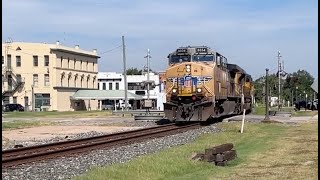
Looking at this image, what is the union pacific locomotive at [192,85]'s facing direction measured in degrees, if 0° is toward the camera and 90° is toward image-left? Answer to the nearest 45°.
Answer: approximately 45°
